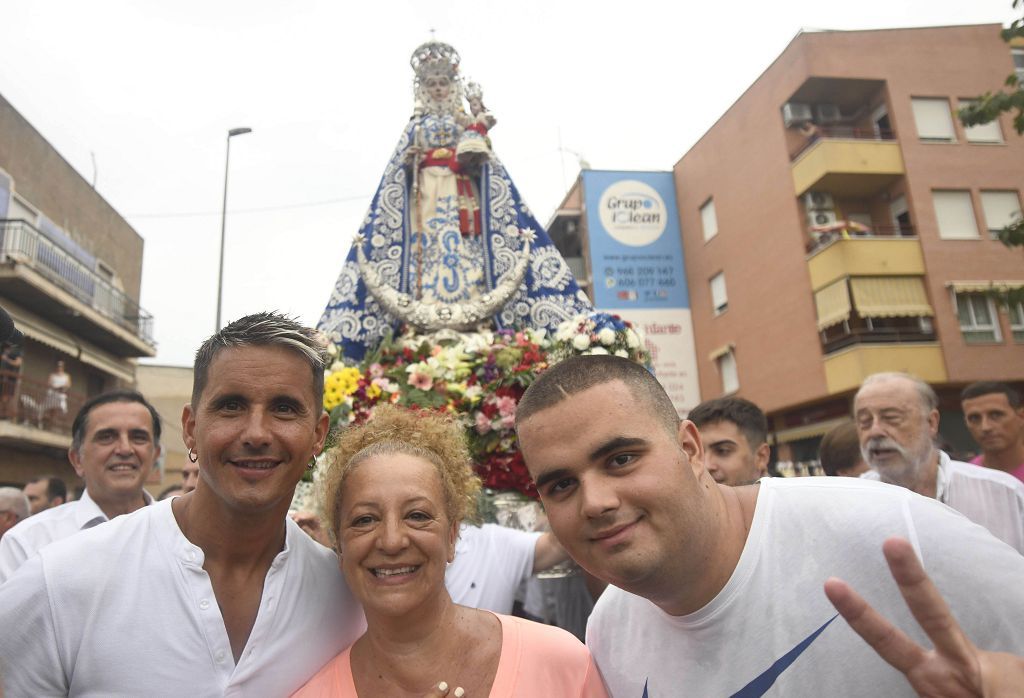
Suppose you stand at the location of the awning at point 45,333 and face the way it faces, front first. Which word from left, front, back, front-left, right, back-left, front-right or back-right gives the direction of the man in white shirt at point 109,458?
front-right

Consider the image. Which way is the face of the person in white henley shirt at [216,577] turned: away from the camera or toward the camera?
toward the camera

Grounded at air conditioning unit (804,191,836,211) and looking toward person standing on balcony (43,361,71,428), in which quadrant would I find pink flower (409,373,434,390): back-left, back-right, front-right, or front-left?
front-left

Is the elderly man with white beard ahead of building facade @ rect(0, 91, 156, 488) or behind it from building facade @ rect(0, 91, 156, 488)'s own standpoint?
ahead

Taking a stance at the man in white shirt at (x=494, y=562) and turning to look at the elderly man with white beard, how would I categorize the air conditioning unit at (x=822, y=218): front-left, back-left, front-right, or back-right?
front-left

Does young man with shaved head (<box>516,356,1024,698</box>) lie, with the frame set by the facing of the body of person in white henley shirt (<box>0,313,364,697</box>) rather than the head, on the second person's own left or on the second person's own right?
on the second person's own left

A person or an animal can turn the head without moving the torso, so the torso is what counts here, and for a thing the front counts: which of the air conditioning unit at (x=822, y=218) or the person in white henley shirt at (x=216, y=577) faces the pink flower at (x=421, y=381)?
the air conditioning unit

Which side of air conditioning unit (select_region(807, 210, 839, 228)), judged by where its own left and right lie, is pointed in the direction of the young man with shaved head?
front

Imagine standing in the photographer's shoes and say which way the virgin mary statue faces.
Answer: facing the viewer

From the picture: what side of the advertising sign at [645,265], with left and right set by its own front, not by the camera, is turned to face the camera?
front

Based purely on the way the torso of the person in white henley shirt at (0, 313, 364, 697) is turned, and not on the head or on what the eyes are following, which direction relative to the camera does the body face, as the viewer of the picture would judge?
toward the camera
